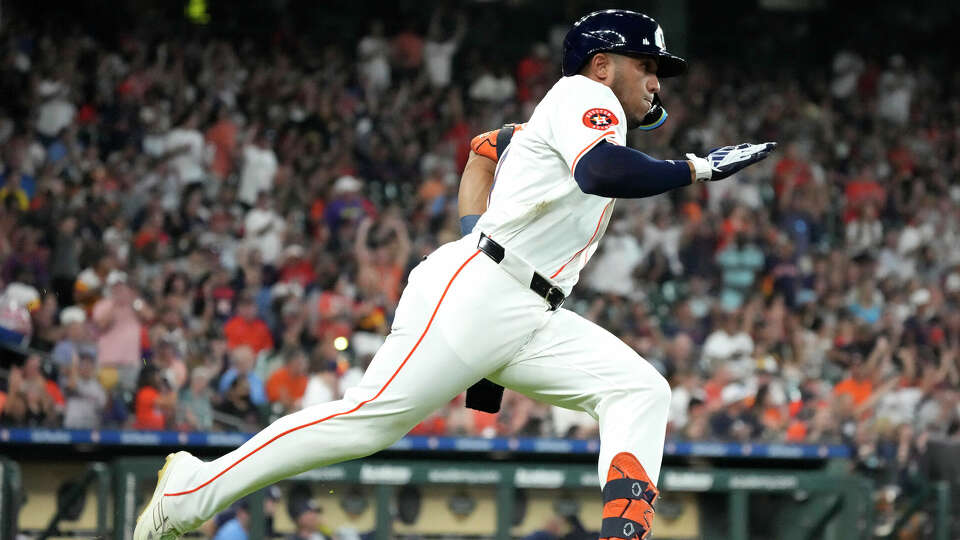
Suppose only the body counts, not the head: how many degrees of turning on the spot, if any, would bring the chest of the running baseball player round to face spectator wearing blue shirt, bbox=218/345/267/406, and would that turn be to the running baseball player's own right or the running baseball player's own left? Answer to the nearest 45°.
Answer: approximately 90° to the running baseball player's own left

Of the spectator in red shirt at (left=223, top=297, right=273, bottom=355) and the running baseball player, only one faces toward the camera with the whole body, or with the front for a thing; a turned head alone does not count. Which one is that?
the spectator in red shirt

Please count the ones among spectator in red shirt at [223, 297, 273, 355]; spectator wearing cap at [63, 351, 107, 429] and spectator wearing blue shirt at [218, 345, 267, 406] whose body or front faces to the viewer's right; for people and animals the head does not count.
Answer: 0

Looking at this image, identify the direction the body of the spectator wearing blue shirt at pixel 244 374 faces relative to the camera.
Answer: toward the camera

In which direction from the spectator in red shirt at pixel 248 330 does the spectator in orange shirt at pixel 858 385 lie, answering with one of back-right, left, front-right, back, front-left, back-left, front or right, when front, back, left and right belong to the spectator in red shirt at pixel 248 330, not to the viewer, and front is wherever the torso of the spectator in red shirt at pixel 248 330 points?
left

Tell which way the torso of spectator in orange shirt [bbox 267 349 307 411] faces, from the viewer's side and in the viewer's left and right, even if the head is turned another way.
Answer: facing the viewer and to the right of the viewer

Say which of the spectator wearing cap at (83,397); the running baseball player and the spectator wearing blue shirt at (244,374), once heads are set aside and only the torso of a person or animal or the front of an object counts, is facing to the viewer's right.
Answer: the running baseball player

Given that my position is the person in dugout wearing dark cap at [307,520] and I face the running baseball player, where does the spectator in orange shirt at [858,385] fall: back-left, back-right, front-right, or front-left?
back-left

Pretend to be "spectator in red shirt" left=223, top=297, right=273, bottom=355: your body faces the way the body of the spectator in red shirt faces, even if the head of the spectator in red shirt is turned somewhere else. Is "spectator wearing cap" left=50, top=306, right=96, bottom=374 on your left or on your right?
on your right

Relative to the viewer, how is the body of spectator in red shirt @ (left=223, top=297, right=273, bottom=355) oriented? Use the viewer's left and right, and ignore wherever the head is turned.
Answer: facing the viewer

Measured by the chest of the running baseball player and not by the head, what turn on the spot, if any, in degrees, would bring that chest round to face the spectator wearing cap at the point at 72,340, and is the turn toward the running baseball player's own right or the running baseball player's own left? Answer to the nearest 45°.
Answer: approximately 135° to the running baseball player's own left

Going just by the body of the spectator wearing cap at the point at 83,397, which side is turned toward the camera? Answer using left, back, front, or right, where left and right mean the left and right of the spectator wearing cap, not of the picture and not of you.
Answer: front

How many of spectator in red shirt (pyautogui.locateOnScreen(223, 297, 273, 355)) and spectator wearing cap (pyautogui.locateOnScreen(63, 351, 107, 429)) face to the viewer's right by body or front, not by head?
0

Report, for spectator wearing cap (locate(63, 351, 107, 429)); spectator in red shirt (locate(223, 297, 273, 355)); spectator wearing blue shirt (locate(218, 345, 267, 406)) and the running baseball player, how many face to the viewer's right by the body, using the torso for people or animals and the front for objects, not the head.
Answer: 1

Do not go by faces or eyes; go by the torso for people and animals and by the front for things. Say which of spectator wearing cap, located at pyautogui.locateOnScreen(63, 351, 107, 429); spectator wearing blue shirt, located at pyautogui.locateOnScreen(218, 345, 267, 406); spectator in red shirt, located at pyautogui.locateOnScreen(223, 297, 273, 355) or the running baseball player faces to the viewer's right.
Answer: the running baseball player

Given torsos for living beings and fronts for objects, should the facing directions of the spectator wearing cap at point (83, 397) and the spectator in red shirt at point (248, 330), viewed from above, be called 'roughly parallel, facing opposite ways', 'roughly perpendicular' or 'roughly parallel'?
roughly parallel

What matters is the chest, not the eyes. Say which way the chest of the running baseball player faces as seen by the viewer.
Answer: to the viewer's right

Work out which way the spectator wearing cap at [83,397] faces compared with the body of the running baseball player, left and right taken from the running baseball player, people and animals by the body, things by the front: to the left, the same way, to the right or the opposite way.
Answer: to the right
